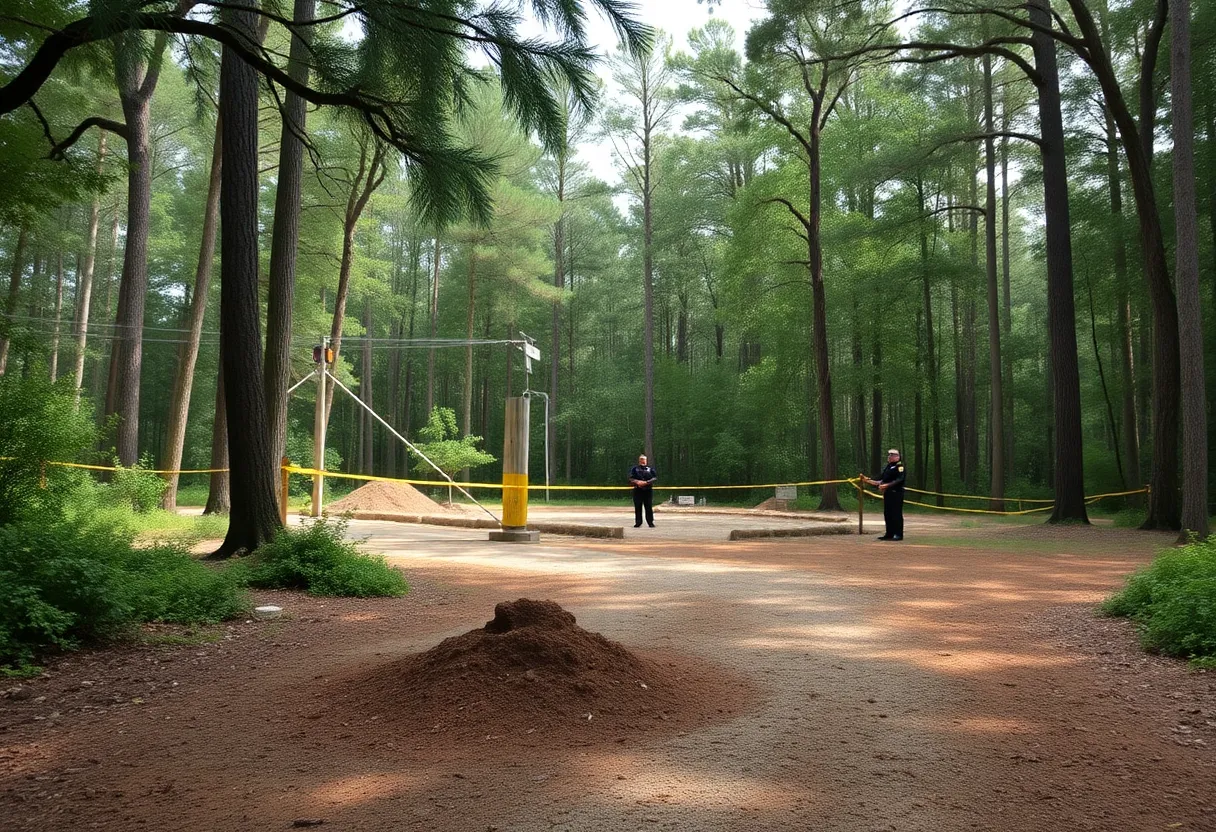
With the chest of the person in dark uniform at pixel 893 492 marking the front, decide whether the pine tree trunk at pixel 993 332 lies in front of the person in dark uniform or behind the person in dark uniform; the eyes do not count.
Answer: behind

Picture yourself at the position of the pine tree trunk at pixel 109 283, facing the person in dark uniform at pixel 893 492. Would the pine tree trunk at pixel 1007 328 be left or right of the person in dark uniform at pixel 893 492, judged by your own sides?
left

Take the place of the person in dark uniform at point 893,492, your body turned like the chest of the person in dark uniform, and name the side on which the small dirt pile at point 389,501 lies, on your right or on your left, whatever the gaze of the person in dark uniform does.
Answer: on your right

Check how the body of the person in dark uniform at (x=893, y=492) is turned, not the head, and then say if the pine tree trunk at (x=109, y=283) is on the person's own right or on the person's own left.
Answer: on the person's own right

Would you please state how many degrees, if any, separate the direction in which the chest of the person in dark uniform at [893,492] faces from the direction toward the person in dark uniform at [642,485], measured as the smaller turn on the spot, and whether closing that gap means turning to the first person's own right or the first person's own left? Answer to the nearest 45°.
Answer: approximately 45° to the first person's own right

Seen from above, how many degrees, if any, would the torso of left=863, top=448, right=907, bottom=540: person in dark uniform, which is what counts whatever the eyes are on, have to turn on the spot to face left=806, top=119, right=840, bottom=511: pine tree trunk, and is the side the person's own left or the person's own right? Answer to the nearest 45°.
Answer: approximately 135° to the person's own right

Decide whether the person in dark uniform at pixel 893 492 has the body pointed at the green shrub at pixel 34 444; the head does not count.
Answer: yes

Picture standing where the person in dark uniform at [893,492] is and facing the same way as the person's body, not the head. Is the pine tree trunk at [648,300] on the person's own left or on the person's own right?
on the person's own right

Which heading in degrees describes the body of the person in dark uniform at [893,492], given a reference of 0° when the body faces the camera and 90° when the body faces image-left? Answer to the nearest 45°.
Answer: approximately 45°
